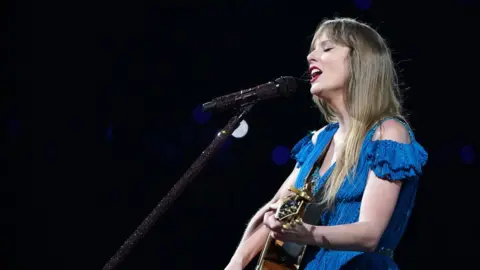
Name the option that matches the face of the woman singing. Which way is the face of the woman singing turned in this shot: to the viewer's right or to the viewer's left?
to the viewer's left

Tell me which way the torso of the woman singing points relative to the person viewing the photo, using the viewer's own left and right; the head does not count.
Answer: facing the viewer and to the left of the viewer

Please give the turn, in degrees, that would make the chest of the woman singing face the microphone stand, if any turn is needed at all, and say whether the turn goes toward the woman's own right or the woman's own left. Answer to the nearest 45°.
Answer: approximately 45° to the woman's own right

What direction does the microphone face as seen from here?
to the viewer's right
